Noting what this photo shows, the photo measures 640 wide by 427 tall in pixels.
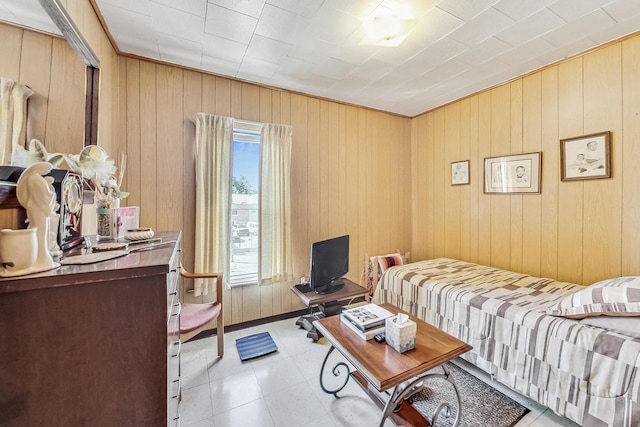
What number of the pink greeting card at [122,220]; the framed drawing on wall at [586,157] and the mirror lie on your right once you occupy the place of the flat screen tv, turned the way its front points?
2

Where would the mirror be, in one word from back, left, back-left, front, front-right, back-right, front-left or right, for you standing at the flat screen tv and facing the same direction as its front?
right

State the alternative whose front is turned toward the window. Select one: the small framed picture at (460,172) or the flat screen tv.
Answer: the small framed picture

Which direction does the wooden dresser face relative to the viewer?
to the viewer's right

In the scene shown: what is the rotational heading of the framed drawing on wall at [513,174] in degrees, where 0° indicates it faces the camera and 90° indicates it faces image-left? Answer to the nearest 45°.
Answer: approximately 45°

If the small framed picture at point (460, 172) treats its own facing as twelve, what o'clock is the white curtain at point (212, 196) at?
The white curtain is roughly at 12 o'clock from the small framed picture.

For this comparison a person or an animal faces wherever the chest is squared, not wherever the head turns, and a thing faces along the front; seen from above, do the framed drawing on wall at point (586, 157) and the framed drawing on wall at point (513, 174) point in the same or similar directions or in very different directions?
same or similar directions

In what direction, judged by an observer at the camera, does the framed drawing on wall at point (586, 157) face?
facing the viewer and to the left of the viewer

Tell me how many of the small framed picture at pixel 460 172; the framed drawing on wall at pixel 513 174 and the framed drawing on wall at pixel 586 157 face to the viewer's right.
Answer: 0

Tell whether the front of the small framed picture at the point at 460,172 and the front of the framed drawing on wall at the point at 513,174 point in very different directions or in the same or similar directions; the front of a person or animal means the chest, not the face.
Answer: same or similar directions

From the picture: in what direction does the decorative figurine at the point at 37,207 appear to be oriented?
to the viewer's right

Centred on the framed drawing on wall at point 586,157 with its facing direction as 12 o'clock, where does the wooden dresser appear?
The wooden dresser is roughly at 11 o'clock from the framed drawing on wall.

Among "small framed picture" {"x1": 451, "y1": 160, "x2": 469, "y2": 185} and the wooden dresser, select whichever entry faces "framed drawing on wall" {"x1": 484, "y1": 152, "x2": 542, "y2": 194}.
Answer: the wooden dresser

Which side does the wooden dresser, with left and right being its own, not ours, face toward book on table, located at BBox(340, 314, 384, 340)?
front
